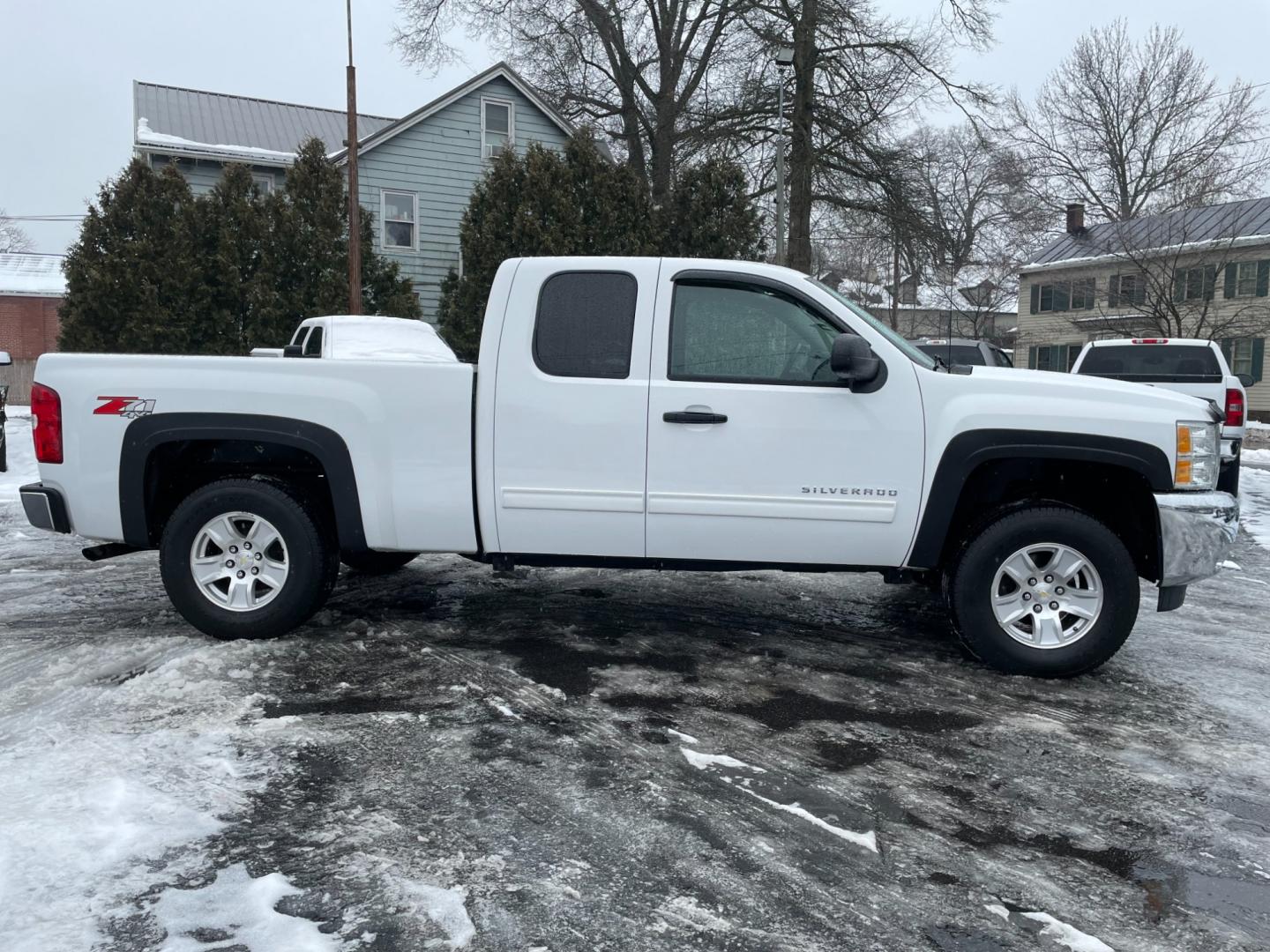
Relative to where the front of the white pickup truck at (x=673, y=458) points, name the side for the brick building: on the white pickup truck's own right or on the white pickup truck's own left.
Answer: on the white pickup truck's own left

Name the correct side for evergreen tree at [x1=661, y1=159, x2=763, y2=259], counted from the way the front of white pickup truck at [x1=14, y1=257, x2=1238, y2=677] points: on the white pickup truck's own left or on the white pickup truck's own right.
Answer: on the white pickup truck's own left

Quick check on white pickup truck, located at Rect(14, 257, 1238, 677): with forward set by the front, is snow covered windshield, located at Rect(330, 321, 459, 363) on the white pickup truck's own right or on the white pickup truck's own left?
on the white pickup truck's own left

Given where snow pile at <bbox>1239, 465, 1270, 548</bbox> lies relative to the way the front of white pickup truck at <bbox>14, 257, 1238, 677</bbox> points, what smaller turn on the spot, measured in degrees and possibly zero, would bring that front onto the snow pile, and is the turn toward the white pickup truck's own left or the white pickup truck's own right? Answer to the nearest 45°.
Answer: approximately 45° to the white pickup truck's own left

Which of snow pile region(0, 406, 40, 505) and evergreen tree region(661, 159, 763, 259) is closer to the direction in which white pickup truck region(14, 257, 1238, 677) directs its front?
the evergreen tree

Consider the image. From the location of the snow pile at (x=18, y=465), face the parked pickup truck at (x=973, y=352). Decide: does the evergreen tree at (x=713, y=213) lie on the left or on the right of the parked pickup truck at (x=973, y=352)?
left

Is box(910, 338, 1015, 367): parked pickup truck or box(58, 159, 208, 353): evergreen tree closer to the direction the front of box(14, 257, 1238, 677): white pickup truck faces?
the parked pickup truck

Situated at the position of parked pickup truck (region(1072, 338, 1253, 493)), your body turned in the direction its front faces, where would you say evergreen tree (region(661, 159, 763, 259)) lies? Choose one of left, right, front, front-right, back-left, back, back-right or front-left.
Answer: front-left

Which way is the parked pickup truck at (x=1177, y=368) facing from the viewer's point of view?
away from the camera

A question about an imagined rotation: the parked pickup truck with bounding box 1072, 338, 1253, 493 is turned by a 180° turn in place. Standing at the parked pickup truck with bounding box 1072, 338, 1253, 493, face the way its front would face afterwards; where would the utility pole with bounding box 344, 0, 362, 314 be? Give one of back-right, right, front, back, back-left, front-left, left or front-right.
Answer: right

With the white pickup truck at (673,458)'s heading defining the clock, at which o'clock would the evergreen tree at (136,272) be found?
The evergreen tree is roughly at 8 o'clock from the white pickup truck.

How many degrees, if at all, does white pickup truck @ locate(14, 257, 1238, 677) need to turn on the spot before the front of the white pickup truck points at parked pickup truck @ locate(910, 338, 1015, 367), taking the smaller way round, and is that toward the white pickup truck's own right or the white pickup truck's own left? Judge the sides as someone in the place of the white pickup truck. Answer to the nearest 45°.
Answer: approximately 45° to the white pickup truck's own left

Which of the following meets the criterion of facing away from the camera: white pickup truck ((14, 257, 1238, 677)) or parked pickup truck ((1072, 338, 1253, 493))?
the parked pickup truck

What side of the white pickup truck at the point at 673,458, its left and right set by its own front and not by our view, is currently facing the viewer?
right

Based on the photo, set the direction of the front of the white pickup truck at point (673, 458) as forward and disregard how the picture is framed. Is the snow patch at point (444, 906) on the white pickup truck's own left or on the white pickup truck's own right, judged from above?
on the white pickup truck's own right
